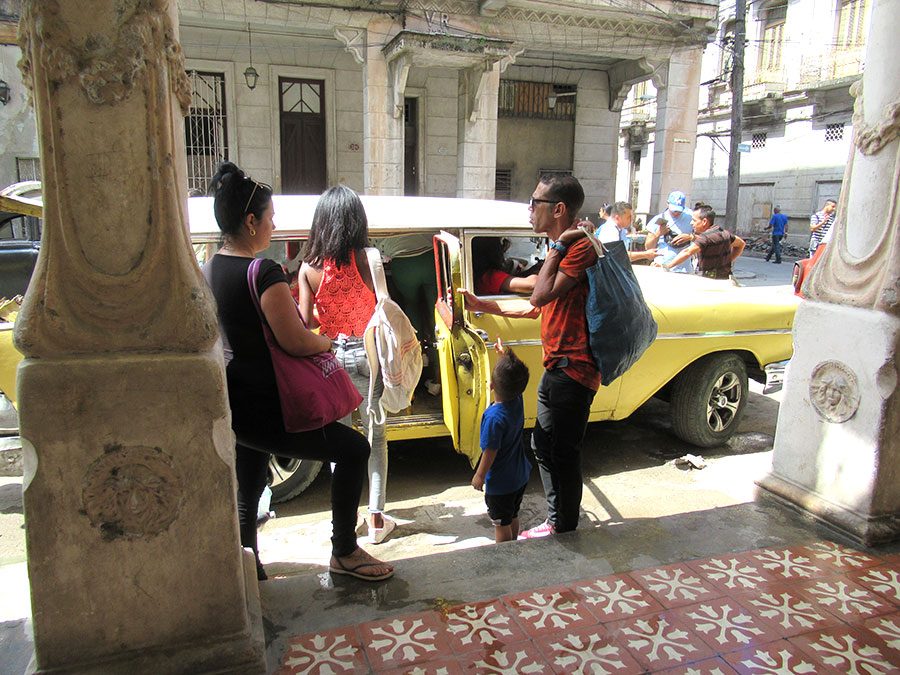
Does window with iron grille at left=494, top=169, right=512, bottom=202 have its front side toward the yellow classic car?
yes

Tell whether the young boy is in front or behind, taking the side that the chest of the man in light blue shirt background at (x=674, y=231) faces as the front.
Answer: in front

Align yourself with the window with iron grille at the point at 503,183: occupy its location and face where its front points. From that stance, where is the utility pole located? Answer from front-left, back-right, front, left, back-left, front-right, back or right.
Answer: left

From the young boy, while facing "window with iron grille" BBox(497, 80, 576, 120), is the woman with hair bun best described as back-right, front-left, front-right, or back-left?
back-left

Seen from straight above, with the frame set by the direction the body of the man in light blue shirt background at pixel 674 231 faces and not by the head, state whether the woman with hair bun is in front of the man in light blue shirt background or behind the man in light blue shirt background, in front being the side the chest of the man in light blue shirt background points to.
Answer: in front

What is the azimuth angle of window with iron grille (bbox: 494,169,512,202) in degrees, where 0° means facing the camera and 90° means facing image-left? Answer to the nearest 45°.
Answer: approximately 0°

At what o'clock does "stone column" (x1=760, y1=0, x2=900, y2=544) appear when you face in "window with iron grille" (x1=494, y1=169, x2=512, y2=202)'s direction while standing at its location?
The stone column is roughly at 12 o'clock from the window with iron grille.

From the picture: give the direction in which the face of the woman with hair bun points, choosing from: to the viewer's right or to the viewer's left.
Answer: to the viewer's right
